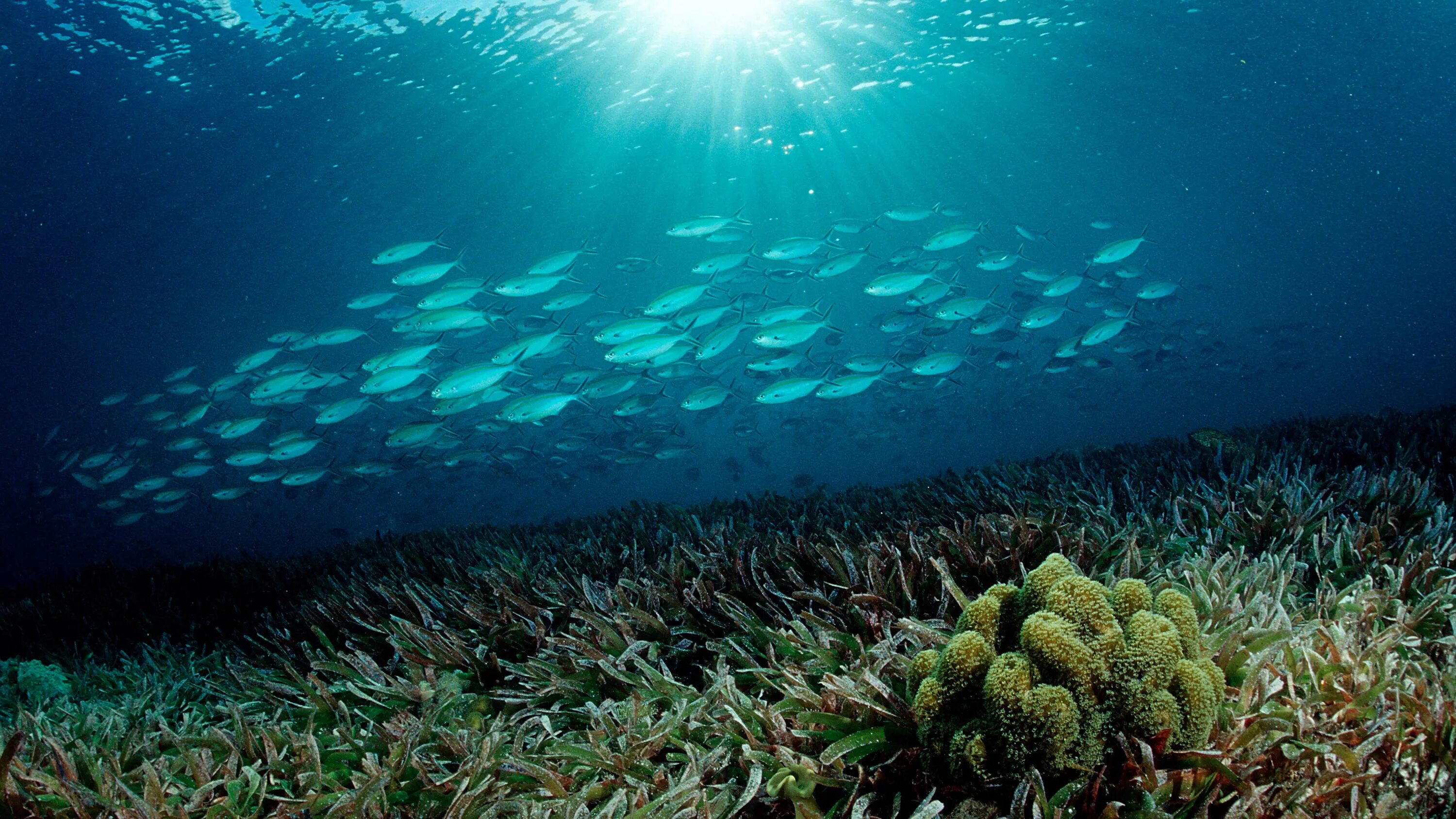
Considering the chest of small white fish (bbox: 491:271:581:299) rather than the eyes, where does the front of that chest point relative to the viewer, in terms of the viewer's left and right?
facing to the left of the viewer

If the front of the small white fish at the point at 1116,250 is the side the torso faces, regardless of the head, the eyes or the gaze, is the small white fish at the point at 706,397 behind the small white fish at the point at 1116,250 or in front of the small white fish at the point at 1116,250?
in front

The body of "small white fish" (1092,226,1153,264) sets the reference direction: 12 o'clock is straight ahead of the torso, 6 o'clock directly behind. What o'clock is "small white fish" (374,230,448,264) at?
"small white fish" (374,230,448,264) is roughly at 11 o'clock from "small white fish" (1092,226,1153,264).

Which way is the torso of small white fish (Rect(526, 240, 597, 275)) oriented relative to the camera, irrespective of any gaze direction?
to the viewer's left

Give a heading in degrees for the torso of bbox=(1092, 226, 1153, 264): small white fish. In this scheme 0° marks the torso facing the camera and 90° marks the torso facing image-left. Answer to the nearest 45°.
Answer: approximately 90°

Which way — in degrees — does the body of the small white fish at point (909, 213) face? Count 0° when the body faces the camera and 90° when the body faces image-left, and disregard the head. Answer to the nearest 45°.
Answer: approximately 90°

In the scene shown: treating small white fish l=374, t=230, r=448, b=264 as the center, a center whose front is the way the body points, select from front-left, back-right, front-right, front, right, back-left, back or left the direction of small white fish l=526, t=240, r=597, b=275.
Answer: back-left

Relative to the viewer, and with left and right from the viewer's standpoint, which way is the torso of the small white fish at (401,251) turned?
facing to the left of the viewer

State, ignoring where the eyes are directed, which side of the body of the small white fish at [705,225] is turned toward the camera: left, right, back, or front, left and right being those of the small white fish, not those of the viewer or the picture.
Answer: left
